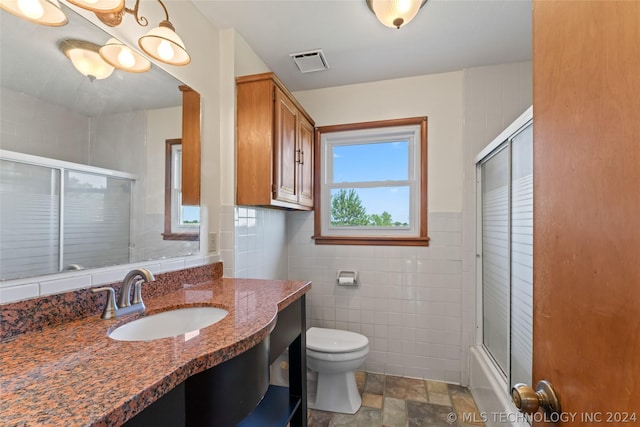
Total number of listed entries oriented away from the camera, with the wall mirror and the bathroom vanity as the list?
0

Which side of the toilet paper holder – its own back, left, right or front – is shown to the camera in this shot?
front

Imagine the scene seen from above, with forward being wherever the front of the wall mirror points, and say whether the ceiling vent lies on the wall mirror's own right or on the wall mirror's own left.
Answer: on the wall mirror's own left

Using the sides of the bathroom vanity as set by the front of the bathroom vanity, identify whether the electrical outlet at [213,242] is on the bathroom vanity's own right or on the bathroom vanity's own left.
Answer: on the bathroom vanity's own left

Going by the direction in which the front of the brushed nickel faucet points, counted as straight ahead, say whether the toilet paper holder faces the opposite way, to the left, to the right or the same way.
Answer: to the right

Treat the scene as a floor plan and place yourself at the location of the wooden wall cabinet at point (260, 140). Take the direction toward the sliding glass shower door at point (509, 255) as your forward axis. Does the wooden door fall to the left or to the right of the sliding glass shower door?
right

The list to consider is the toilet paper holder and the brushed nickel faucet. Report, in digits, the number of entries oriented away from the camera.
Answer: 0

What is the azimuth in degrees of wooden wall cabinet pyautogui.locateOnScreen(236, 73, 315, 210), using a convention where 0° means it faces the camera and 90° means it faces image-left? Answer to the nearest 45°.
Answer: approximately 315°

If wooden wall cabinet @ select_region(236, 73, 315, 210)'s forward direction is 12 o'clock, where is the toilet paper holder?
The toilet paper holder is roughly at 9 o'clock from the wooden wall cabinet.

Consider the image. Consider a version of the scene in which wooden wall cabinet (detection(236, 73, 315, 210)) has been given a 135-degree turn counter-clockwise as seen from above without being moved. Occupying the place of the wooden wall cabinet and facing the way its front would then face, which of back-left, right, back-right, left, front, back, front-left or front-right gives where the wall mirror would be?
back-left

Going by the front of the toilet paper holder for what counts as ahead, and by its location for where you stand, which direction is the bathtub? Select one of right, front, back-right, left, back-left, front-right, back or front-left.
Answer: front-left

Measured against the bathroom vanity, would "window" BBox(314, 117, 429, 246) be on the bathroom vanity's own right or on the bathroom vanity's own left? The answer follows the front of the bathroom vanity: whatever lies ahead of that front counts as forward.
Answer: on the bathroom vanity's own left

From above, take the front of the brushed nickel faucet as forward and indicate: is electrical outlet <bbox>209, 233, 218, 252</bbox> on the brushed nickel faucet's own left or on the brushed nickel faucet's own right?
on the brushed nickel faucet's own left

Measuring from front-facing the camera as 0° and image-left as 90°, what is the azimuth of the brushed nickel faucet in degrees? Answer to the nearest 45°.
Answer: approximately 315°

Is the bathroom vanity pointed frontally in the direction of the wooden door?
yes
